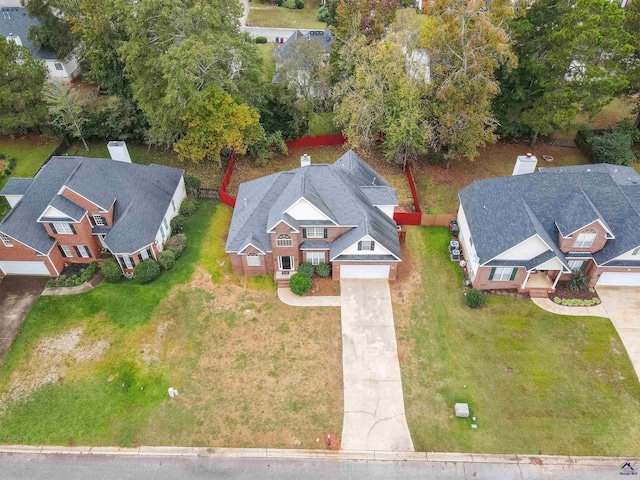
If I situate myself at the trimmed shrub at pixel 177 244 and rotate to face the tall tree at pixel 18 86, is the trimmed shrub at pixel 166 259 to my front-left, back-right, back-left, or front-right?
back-left

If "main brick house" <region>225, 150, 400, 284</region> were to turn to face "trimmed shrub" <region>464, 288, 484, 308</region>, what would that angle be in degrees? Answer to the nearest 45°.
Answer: approximately 90° to its left

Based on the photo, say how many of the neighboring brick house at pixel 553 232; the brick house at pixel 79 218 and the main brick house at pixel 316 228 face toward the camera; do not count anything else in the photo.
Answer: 3

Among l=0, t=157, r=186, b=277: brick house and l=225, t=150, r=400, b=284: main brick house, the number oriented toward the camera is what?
2

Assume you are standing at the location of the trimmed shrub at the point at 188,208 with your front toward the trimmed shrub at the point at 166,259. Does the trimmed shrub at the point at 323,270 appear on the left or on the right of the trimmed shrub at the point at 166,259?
left

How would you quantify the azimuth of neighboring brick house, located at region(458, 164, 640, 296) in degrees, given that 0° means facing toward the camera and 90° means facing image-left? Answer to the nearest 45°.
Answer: approximately 0°

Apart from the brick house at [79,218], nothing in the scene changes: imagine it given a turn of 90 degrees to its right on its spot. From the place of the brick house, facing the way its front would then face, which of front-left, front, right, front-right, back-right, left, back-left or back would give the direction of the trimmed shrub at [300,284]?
back-left

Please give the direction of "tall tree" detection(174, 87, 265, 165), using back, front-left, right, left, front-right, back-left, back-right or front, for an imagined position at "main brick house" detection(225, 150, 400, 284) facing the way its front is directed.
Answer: back-right

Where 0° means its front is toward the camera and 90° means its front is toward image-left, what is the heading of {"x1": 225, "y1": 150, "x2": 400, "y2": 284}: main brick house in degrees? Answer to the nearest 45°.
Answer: approximately 0°

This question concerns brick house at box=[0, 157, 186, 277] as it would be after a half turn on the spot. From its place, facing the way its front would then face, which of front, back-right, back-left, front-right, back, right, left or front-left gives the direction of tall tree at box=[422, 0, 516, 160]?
right

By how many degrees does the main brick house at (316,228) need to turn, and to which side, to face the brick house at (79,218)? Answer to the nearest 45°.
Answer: approximately 90° to its right

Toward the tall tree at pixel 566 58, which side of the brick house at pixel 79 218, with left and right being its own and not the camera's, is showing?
left

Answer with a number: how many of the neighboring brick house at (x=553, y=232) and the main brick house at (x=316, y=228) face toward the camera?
2

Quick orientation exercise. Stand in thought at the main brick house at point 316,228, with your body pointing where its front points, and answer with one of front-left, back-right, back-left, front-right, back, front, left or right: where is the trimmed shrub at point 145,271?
right
